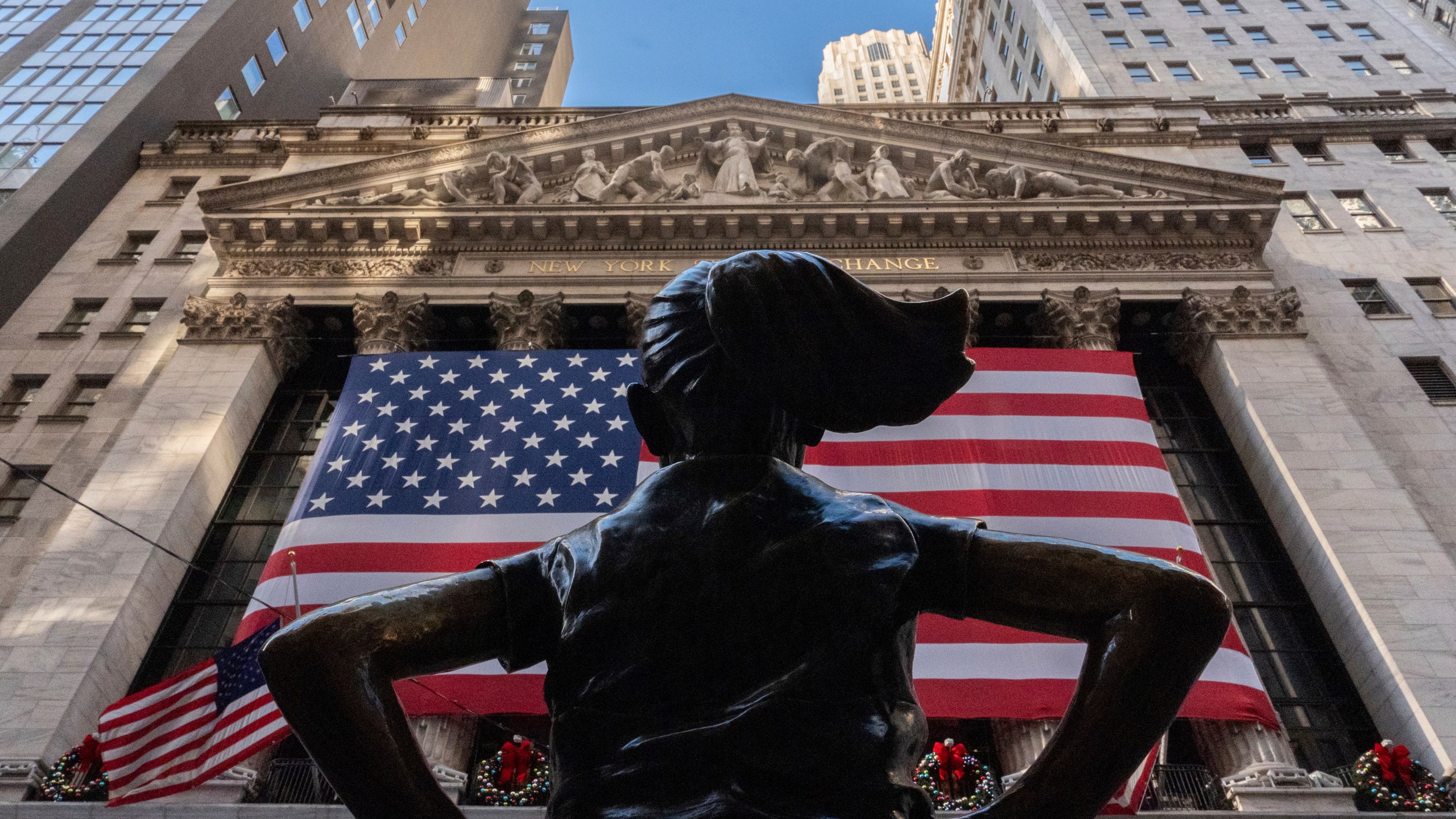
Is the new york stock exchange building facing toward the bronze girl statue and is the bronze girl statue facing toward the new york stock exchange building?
yes

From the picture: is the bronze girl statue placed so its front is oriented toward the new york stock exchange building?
yes

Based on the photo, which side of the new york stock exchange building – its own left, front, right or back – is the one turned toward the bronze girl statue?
front

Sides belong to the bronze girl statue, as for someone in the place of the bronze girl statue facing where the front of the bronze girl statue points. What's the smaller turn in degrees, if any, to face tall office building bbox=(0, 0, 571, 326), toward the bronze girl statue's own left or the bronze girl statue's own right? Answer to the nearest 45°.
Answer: approximately 45° to the bronze girl statue's own left

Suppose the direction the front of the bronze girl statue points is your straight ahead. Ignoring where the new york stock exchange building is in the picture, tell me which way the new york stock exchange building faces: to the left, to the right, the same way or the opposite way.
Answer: the opposite way

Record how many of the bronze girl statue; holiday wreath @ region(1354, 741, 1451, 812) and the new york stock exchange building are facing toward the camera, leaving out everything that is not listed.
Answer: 2

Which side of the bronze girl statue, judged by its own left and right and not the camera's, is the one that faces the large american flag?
front

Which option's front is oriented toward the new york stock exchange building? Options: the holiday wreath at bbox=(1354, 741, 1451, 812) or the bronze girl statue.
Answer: the bronze girl statue

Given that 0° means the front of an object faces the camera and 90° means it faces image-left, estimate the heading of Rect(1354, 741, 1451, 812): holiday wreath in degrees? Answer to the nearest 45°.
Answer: approximately 0°

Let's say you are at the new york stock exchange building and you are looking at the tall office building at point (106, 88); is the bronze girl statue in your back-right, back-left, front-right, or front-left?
back-left

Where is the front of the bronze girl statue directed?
away from the camera

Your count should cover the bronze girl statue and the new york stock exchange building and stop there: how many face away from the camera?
1
